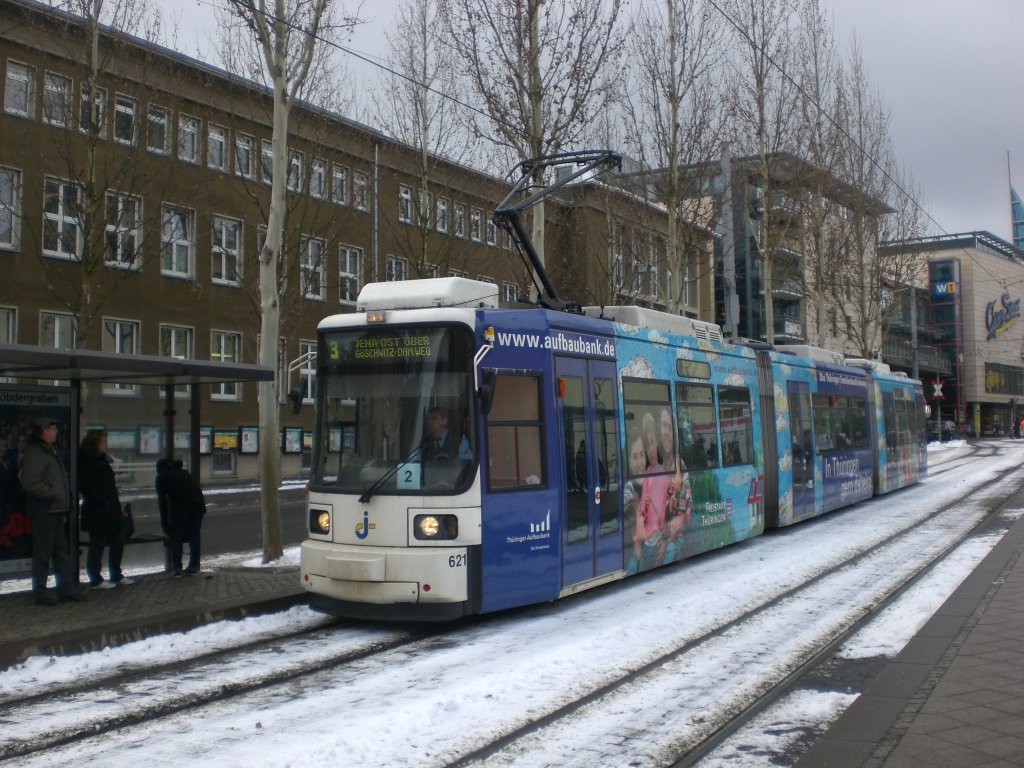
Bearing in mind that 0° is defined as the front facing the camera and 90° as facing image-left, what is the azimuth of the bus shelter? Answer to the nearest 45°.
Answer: approximately 315°

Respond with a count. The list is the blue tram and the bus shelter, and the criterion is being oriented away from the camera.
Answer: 0

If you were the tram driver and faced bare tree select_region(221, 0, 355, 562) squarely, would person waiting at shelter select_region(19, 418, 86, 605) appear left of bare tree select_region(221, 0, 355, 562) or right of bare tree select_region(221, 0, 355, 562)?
left

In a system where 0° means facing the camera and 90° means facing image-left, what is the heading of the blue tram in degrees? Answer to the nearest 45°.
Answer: approximately 45°

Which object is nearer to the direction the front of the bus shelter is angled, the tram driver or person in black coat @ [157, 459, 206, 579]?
the tram driver

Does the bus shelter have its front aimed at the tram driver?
yes

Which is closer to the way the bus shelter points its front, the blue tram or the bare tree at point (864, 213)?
the blue tram

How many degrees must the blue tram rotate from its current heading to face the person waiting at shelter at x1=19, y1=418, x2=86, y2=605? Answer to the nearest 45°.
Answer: approximately 45° to its right

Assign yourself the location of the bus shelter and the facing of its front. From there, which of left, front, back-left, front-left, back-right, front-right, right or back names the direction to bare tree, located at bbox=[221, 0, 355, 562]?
left

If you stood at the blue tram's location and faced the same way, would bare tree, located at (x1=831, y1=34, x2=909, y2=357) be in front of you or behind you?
behind

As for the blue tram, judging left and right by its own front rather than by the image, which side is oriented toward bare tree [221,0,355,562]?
front

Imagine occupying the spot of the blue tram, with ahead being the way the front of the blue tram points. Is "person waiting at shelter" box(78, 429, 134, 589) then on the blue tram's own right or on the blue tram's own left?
on the blue tram's own right

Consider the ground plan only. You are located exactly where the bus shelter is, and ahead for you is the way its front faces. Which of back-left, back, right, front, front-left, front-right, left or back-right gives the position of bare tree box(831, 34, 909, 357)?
left
